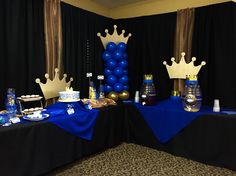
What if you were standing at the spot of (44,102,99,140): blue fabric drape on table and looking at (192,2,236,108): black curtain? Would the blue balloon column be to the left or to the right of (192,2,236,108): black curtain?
left

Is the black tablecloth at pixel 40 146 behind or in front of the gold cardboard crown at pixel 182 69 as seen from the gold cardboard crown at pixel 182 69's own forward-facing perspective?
in front

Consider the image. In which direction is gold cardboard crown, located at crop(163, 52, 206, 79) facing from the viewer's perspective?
toward the camera

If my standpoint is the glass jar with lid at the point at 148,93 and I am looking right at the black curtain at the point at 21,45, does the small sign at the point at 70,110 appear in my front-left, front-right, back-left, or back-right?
front-left

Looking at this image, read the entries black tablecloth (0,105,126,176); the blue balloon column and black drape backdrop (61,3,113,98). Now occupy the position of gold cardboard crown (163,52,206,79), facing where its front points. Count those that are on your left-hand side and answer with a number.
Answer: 0

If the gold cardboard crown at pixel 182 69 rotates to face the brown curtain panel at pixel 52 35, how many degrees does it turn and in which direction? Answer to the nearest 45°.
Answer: approximately 90° to its right

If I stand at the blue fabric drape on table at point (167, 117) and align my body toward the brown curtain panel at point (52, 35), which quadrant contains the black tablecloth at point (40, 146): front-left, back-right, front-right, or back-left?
front-left

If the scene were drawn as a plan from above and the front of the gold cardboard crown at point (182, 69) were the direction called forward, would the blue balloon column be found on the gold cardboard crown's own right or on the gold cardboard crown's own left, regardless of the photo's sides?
on the gold cardboard crown's own right

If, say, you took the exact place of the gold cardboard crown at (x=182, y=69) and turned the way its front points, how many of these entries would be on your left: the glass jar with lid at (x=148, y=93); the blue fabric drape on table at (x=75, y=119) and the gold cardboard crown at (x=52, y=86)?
0

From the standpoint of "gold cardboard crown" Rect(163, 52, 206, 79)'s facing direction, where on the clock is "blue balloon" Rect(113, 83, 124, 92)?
The blue balloon is roughly at 3 o'clock from the gold cardboard crown.

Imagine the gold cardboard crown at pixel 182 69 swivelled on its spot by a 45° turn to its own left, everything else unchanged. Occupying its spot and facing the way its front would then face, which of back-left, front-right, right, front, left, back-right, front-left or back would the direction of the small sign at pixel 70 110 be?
right

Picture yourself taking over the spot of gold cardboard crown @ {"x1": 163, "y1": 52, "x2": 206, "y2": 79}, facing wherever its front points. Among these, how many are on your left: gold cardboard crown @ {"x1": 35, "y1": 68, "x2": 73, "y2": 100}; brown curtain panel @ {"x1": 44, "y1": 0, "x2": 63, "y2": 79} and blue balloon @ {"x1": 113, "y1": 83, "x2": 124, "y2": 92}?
0

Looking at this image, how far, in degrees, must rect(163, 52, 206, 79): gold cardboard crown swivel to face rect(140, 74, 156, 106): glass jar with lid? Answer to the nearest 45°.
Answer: approximately 90° to its right
